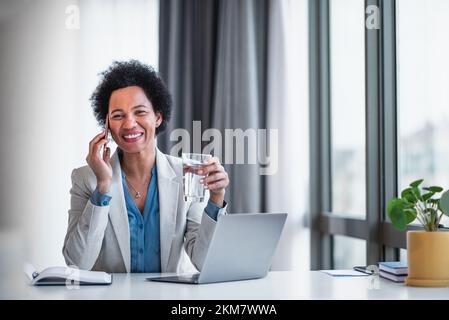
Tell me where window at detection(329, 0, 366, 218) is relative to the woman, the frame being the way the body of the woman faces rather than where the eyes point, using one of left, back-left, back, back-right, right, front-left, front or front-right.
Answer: back-left

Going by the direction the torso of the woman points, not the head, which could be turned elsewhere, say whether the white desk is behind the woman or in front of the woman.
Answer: in front

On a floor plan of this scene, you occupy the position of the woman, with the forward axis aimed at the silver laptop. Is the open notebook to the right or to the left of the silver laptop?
right

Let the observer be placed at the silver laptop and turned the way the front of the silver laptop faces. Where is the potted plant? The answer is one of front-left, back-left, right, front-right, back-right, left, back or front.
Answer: back-right

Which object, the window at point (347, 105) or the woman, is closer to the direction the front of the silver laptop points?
the woman

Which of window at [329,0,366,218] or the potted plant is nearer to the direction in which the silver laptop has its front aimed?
the window

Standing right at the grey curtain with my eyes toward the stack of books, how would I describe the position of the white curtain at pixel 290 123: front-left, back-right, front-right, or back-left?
front-left

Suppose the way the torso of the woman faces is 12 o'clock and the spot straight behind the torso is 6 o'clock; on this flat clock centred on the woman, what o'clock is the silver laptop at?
The silver laptop is roughly at 11 o'clock from the woman.

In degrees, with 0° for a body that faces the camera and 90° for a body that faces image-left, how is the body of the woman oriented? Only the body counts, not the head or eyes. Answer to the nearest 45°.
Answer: approximately 0°

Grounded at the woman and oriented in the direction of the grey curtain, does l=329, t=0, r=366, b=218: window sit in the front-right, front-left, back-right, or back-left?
front-right

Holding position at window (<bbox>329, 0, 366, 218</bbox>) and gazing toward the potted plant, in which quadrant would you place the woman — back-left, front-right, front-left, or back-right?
front-right

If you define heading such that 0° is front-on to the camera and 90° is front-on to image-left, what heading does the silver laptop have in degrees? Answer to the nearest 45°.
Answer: approximately 135°

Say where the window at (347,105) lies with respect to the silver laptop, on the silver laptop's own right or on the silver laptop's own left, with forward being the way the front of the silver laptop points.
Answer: on the silver laptop's own right

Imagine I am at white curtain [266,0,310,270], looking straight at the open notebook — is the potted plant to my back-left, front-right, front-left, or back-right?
front-left

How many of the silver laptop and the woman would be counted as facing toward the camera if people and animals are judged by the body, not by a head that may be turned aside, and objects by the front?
1

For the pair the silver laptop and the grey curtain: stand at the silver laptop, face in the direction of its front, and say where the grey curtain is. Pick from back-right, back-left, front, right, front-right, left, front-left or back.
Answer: front-right
